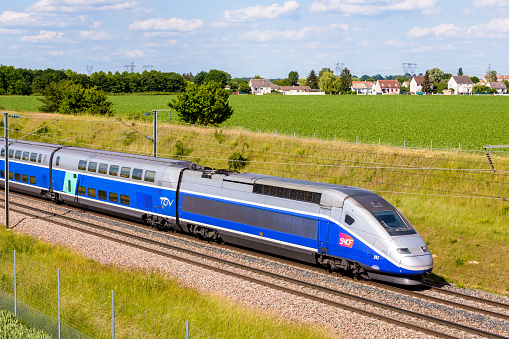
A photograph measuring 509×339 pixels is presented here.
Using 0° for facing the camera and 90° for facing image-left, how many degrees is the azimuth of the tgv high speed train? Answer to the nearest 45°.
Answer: approximately 315°

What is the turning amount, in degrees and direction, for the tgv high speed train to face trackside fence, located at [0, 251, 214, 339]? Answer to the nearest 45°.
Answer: approximately 90° to its right
